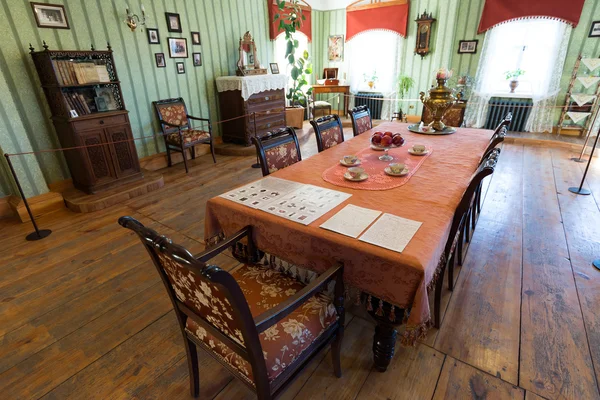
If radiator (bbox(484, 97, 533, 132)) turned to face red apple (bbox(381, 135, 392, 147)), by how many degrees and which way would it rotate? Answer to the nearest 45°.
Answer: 0° — it already faces it

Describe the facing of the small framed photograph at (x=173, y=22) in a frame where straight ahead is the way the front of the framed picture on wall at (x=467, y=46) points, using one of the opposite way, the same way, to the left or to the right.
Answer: to the left

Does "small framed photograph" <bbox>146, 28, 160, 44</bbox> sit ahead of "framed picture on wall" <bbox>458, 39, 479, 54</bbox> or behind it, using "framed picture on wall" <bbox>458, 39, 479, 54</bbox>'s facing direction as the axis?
ahead

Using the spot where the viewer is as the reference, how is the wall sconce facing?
facing the viewer and to the right of the viewer

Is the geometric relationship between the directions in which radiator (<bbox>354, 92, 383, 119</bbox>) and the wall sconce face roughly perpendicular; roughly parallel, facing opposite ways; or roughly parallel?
roughly perpendicular

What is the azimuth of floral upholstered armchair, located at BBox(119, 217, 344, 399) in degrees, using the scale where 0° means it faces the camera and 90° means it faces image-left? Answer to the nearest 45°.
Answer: approximately 225°

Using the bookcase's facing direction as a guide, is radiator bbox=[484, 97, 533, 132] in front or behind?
in front

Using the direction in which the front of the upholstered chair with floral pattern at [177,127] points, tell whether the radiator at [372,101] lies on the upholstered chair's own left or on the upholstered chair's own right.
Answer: on the upholstered chair's own left

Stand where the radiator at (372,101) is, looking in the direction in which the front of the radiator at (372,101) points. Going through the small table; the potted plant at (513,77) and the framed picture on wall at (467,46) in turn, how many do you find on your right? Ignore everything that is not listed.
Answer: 1

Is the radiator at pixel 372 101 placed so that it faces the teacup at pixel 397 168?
yes

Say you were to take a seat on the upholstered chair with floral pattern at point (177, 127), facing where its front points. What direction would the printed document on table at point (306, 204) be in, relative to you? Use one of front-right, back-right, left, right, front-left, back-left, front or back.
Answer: front-right
